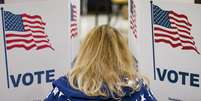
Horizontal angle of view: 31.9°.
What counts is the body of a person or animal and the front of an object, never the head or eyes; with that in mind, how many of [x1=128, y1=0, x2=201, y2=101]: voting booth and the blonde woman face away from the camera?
1

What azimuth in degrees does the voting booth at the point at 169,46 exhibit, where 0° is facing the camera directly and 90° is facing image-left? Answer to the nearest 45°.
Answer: approximately 45°

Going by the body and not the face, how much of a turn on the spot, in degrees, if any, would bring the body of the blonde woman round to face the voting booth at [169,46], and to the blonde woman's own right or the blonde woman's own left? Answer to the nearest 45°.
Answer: approximately 45° to the blonde woman's own right

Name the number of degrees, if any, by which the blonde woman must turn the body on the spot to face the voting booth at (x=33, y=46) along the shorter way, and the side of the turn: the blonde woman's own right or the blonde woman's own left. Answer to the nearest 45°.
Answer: approximately 45° to the blonde woman's own left

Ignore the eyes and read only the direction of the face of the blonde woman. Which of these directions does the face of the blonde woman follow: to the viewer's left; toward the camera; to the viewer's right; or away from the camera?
away from the camera

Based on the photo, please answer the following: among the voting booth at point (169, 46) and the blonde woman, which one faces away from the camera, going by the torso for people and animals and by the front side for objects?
the blonde woman

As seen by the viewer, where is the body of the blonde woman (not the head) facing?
away from the camera

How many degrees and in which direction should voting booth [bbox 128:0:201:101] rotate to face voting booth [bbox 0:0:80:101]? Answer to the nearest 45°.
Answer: approximately 45° to its right
